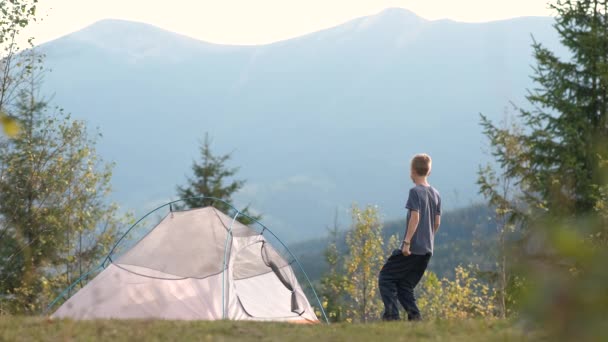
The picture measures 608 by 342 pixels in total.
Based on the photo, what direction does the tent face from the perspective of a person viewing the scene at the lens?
facing the viewer and to the right of the viewer

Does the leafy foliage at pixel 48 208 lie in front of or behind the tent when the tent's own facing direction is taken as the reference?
behind

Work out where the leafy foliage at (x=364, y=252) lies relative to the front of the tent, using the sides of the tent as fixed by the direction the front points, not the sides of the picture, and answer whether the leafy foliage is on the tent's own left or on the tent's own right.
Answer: on the tent's own left

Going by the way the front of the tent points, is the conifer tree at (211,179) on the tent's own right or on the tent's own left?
on the tent's own left

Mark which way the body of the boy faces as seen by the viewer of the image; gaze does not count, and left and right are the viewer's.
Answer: facing away from the viewer and to the left of the viewer

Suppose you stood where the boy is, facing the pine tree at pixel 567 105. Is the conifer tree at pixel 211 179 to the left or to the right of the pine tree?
left

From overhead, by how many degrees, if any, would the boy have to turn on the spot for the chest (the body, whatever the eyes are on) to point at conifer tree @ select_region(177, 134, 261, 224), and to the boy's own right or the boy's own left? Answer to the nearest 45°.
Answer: approximately 45° to the boy's own right

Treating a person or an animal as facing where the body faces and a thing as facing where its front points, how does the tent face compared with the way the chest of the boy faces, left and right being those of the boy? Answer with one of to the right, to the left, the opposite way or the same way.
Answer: the opposite way

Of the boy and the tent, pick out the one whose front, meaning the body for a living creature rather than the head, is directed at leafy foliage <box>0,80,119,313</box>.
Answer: the boy

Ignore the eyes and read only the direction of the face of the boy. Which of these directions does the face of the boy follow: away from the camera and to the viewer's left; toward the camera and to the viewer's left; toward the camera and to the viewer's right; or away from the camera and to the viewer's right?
away from the camera and to the viewer's left

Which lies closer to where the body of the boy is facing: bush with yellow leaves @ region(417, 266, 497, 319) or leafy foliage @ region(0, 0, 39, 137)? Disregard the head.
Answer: the leafy foliage
